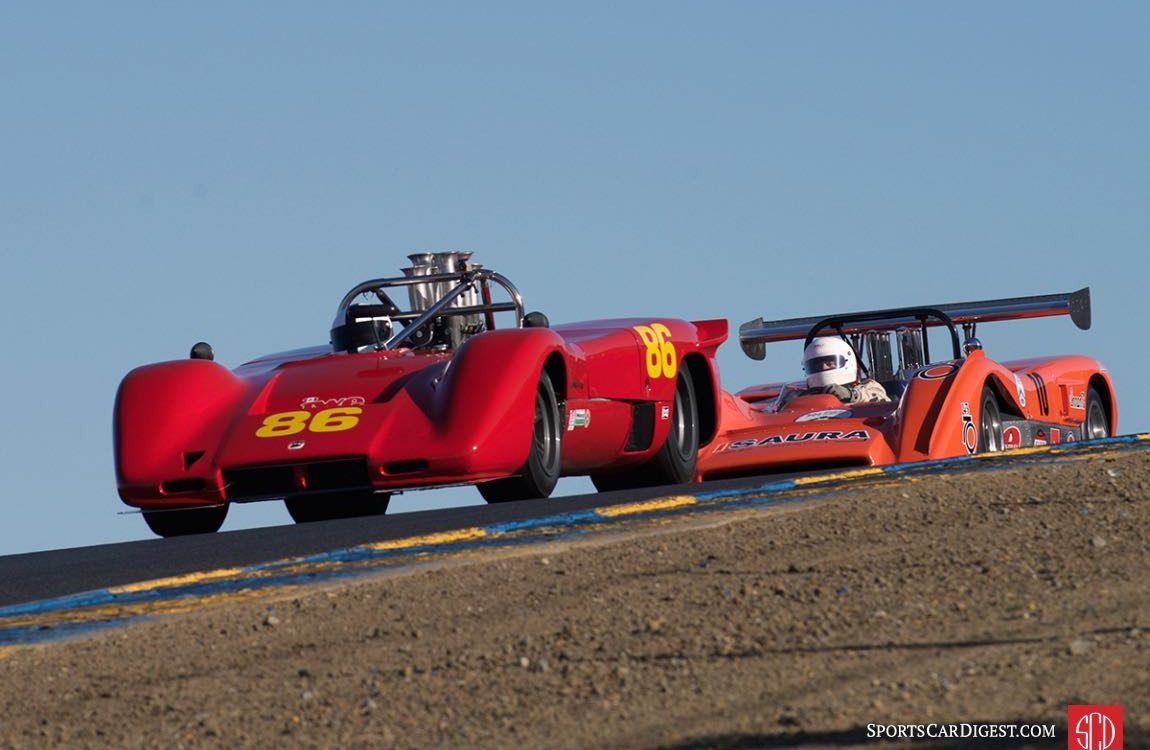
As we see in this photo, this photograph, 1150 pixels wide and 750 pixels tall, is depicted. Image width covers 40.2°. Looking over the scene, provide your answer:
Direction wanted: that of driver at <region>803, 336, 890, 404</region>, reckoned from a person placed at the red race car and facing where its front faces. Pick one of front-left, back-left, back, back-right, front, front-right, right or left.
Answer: back

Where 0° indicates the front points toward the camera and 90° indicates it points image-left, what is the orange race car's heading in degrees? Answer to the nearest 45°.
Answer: approximately 45°

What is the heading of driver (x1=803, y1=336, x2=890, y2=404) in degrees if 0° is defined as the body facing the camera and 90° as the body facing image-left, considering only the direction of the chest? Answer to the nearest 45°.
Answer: approximately 45°

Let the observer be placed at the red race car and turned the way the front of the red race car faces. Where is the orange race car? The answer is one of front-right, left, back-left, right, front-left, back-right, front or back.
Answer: back

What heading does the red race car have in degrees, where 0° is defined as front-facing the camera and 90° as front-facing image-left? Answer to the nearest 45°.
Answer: approximately 45°

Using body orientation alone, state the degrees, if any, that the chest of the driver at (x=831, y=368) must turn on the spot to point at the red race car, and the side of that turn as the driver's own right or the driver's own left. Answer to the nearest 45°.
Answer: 0° — they already face it

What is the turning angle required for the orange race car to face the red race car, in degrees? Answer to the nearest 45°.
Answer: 0° — it already faces it
